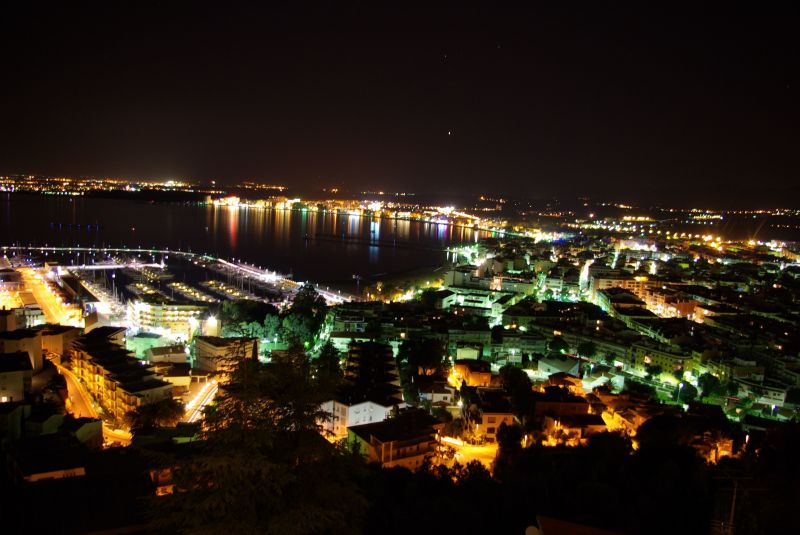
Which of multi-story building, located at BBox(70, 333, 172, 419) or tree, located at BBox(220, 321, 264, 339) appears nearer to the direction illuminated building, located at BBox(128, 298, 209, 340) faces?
the multi-story building

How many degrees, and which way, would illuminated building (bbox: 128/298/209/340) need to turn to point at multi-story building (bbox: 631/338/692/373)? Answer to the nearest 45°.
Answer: approximately 45° to its left

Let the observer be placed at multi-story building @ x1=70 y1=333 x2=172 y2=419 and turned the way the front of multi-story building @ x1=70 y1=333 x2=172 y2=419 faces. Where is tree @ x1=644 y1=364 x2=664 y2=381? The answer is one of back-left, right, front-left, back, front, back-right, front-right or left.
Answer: back-left

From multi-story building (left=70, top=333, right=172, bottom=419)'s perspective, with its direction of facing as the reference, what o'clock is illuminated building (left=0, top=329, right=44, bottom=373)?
The illuminated building is roughly at 3 o'clock from the multi-story building.

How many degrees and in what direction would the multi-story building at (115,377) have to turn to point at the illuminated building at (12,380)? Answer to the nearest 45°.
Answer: approximately 45° to its right

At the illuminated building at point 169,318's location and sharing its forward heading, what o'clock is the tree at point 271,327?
The tree is roughly at 10 o'clock from the illuminated building.

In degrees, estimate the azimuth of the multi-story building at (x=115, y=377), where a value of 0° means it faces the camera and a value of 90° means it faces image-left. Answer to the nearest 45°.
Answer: approximately 45°

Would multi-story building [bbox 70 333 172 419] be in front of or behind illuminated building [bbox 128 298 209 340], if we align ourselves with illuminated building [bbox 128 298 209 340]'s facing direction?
in front

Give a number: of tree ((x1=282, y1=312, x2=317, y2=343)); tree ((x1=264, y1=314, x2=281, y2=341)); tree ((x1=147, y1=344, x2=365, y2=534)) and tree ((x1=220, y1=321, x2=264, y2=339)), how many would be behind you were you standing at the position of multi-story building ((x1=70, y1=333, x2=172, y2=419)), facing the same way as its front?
3

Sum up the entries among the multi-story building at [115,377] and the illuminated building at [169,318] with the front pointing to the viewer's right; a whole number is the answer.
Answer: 0

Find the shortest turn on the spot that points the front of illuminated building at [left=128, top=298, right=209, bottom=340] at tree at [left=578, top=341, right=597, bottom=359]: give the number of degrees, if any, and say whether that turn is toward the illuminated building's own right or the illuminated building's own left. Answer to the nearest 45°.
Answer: approximately 45° to the illuminated building's own left

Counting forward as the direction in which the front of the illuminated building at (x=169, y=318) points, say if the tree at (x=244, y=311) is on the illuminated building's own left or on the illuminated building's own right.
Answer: on the illuminated building's own left

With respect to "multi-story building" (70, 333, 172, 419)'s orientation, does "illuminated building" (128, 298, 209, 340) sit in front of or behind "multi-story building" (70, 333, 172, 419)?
behind

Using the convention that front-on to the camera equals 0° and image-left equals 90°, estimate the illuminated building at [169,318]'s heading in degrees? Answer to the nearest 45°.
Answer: approximately 0°
